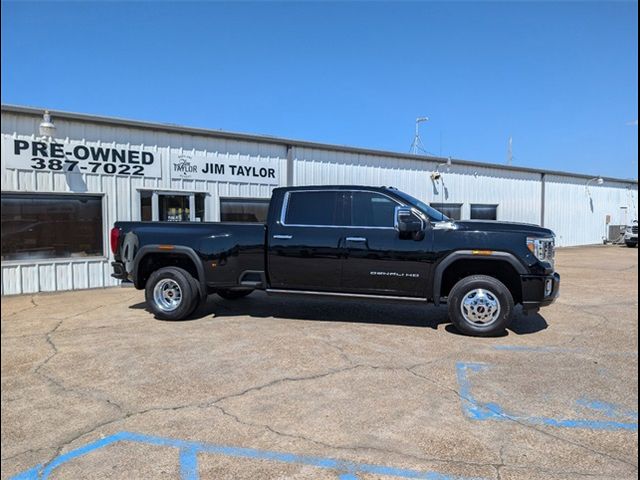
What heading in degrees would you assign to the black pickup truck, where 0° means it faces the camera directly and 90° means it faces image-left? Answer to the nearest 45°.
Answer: approximately 270°

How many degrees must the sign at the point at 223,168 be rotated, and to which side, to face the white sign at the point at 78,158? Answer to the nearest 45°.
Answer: approximately 45° to its right

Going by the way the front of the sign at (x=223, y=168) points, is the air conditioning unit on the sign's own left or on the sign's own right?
on the sign's own left

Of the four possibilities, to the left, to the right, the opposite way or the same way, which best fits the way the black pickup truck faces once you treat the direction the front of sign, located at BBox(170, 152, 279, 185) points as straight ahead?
to the left

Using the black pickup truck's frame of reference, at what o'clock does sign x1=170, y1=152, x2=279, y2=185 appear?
The sign is roughly at 8 o'clock from the black pickup truck.

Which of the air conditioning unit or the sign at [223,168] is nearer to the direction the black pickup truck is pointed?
the air conditioning unit

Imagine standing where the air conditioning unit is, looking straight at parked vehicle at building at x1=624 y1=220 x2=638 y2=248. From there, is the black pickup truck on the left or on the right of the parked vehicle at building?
right

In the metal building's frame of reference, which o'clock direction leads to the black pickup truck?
The black pickup truck is roughly at 12 o'clock from the metal building.

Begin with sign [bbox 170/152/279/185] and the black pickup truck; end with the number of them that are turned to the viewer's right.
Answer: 1

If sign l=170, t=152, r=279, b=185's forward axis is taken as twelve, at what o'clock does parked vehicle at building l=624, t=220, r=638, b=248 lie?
The parked vehicle at building is roughly at 8 o'clock from the sign.

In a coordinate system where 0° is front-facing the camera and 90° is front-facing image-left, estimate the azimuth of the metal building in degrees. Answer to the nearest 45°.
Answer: approximately 315°

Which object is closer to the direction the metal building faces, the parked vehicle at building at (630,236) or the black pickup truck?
the black pickup truck
